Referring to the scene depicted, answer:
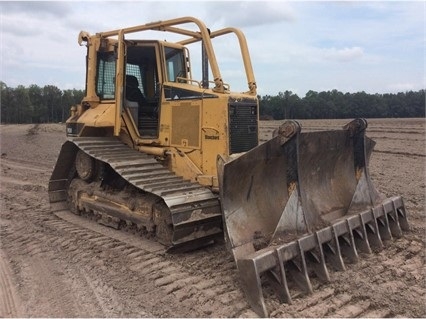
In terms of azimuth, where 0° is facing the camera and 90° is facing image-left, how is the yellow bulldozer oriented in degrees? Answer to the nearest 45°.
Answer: approximately 315°
